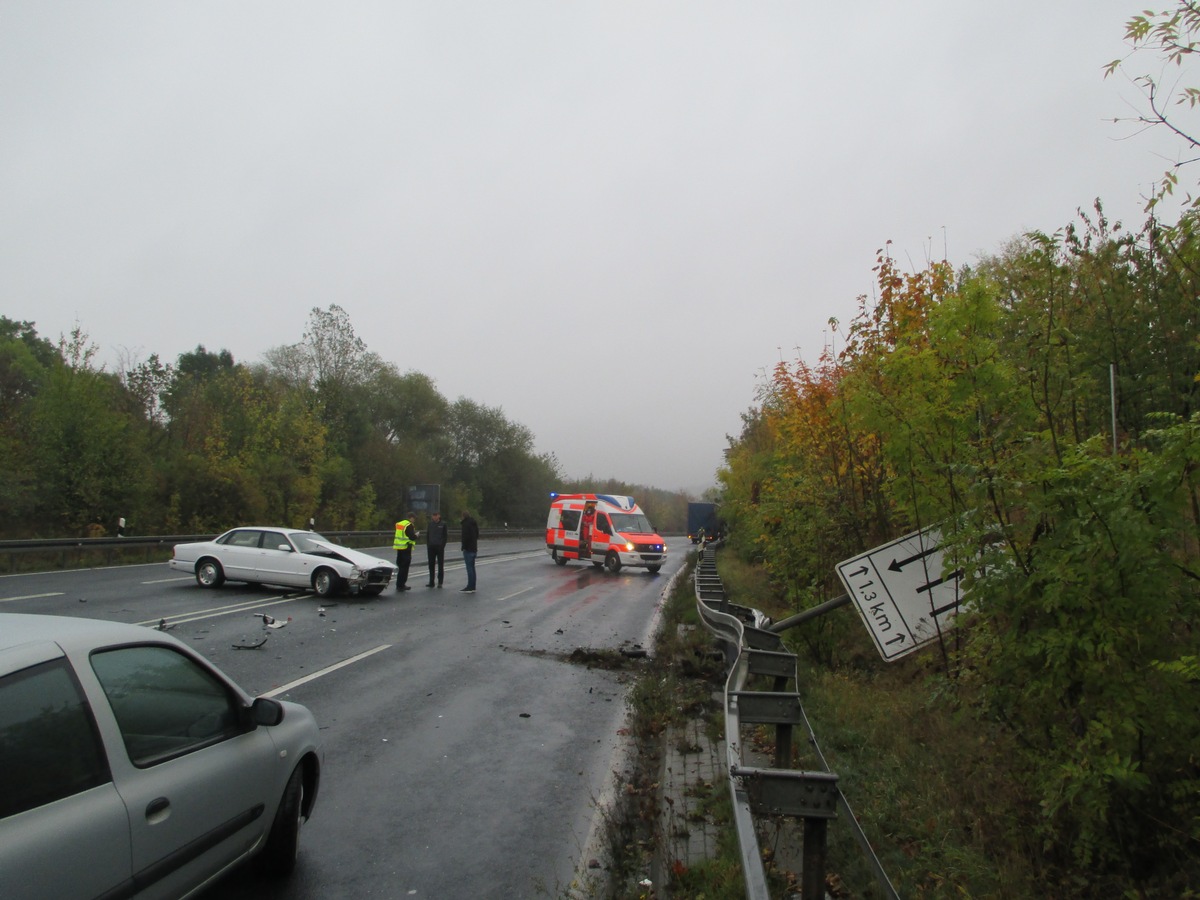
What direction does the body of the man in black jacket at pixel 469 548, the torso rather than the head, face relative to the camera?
to the viewer's left

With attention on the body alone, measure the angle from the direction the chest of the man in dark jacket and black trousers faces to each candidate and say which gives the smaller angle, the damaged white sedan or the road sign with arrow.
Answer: the road sign with arrow

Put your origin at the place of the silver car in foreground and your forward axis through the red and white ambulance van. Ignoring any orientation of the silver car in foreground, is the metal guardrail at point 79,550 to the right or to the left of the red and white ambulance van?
left

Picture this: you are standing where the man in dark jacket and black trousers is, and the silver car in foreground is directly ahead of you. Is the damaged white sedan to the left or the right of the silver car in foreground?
right

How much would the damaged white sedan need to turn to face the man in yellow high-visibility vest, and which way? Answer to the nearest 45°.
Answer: approximately 45° to its left

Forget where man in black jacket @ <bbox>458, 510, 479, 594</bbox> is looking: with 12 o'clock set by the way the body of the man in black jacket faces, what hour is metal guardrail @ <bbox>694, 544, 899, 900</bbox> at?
The metal guardrail is roughly at 9 o'clock from the man in black jacket.

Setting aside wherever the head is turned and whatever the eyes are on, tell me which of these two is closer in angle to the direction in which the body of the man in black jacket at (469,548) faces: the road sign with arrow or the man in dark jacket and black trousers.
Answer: the man in dark jacket and black trousers

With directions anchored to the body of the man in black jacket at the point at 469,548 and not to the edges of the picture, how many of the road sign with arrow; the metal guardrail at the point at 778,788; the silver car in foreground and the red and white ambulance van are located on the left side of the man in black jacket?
3

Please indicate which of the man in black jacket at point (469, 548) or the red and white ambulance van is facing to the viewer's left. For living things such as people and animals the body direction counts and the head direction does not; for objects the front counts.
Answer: the man in black jacket

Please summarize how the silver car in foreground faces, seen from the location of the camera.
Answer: facing away from the viewer and to the right of the viewer

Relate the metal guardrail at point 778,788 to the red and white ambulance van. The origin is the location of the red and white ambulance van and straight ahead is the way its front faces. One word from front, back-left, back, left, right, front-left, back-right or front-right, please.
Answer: front-right
